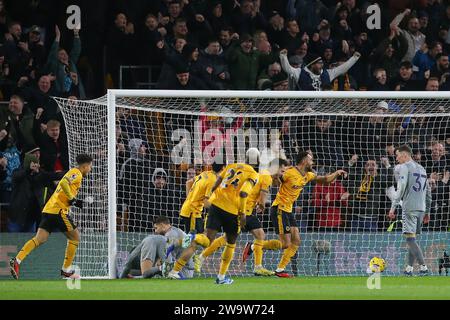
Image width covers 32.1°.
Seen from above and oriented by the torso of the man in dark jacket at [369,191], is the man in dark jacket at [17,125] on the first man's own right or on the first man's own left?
on the first man's own right

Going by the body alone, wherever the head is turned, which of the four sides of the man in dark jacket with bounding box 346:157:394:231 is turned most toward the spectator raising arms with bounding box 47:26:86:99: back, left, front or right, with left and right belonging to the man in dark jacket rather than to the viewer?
right

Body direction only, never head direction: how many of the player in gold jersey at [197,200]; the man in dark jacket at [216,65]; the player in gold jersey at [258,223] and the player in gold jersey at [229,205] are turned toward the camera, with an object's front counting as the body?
1

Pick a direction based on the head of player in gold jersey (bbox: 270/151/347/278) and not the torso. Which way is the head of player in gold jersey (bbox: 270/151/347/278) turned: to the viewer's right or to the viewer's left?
to the viewer's right

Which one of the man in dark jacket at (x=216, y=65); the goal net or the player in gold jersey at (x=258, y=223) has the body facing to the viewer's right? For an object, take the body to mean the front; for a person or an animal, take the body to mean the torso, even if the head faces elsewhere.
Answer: the player in gold jersey

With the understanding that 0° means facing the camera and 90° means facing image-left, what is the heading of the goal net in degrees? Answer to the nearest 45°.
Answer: approximately 0°

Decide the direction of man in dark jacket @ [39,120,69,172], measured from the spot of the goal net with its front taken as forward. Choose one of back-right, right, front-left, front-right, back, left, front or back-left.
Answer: right

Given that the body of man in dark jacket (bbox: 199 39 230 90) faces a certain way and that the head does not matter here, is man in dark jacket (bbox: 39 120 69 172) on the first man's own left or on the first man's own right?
on the first man's own right

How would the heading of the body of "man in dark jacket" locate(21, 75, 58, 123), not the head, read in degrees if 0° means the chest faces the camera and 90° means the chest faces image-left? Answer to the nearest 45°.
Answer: approximately 0°

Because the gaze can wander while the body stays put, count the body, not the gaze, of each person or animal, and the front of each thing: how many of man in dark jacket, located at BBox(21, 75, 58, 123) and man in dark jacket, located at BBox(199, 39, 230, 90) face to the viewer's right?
0

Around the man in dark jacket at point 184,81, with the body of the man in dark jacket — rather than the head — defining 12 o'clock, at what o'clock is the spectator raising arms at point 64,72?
The spectator raising arms is roughly at 3 o'clock from the man in dark jacket.

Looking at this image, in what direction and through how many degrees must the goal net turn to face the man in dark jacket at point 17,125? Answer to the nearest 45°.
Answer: approximately 90° to its right
